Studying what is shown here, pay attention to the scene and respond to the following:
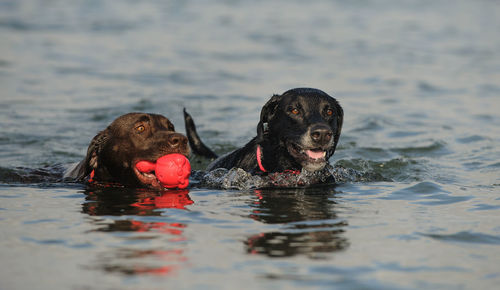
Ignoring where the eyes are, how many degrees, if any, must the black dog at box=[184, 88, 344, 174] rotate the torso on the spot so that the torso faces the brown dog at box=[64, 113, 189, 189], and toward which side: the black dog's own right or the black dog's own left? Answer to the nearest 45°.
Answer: approximately 135° to the black dog's own right

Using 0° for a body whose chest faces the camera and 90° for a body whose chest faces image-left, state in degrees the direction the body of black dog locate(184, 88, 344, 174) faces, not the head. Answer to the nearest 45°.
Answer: approximately 315°
